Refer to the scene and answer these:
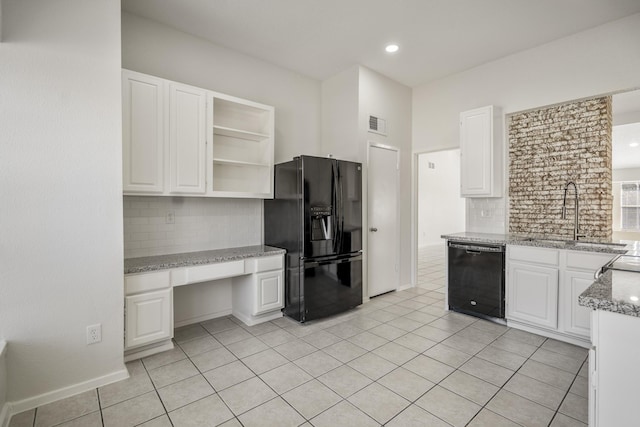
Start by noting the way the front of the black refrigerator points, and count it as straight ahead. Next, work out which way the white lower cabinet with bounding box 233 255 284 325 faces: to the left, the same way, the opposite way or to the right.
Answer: the same way

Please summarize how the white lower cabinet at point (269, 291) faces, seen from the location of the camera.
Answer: facing the viewer and to the right of the viewer

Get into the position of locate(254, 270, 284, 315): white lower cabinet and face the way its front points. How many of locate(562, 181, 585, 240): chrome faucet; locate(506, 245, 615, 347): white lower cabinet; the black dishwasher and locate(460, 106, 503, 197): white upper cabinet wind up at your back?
0

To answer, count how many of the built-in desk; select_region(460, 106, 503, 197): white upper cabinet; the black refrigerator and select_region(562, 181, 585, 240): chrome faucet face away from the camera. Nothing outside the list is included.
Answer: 0

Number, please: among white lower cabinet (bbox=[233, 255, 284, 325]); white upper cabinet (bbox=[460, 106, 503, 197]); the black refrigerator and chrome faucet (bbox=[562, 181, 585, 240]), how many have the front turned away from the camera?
0

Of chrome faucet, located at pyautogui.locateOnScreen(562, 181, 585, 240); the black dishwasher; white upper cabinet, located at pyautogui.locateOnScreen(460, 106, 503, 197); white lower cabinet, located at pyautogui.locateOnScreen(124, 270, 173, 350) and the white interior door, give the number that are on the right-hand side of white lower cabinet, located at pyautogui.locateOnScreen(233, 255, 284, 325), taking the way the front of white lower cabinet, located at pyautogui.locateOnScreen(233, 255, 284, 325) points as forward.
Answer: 1

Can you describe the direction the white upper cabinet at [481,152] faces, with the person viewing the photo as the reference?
facing the viewer and to the left of the viewer

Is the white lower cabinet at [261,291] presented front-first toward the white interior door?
no

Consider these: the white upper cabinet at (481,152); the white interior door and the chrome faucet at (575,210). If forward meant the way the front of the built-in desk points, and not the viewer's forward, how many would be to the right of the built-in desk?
0

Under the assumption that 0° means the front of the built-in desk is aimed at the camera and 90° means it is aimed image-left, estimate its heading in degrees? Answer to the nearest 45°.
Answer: approximately 315°

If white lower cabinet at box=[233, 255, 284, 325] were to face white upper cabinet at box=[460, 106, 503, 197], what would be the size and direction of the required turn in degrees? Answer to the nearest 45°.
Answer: approximately 45° to its left

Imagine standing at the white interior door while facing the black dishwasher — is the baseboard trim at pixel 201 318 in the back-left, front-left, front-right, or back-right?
back-right

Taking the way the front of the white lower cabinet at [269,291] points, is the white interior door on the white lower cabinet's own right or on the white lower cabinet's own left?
on the white lower cabinet's own left

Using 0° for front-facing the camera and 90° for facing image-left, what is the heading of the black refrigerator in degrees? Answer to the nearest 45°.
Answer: approximately 315°

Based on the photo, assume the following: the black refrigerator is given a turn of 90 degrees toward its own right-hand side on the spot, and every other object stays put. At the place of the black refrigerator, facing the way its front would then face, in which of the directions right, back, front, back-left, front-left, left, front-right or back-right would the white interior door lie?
back

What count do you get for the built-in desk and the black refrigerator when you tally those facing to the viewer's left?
0
